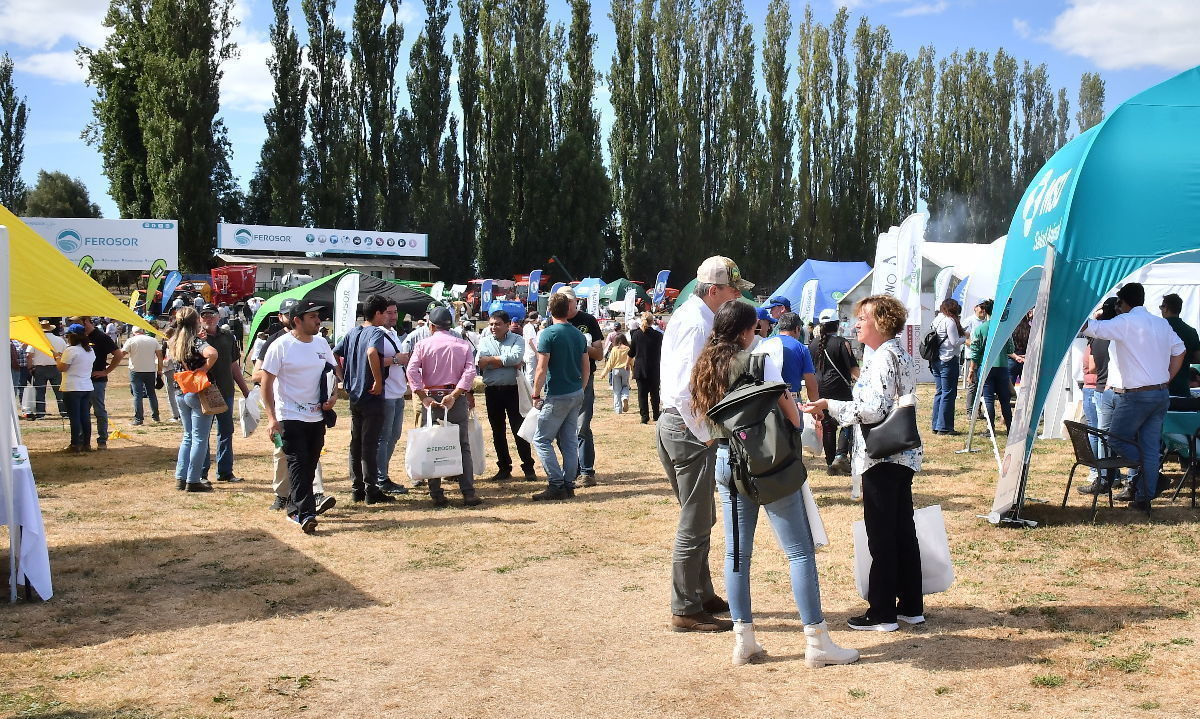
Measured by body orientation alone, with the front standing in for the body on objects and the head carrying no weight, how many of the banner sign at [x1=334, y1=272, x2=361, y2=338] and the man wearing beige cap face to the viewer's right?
1

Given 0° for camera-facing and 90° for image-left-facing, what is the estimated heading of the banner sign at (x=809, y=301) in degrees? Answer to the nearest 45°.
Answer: approximately 0°

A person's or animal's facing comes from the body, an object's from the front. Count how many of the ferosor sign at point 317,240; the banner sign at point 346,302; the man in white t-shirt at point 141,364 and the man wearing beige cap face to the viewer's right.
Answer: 1

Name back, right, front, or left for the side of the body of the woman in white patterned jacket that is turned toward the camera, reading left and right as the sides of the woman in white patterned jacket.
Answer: left

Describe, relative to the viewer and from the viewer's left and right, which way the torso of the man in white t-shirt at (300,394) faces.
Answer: facing the viewer and to the right of the viewer

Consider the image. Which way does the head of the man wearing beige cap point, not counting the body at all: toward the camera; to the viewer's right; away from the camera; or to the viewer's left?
to the viewer's right

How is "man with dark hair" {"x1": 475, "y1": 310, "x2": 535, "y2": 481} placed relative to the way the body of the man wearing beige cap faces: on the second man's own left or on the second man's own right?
on the second man's own left

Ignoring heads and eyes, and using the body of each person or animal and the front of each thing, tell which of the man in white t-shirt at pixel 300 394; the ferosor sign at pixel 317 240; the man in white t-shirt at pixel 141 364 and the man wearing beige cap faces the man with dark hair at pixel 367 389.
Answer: the ferosor sign

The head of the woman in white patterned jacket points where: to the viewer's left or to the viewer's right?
to the viewer's left

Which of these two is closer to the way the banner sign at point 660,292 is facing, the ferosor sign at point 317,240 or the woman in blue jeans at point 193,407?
the woman in blue jeans

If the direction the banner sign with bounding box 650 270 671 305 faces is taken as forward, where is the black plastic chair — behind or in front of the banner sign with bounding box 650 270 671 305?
in front

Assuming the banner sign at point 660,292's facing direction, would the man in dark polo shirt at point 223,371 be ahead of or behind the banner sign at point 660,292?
ahead

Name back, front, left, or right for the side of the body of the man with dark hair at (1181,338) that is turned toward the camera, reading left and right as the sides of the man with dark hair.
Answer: left

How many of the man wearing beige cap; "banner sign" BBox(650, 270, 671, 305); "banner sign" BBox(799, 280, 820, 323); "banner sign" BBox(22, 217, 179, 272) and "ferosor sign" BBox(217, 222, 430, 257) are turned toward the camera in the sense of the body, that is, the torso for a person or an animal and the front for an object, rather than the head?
4

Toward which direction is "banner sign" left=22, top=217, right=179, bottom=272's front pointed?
toward the camera
